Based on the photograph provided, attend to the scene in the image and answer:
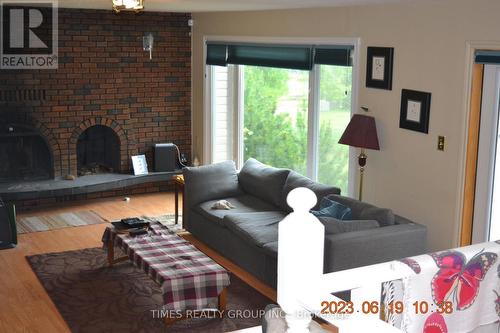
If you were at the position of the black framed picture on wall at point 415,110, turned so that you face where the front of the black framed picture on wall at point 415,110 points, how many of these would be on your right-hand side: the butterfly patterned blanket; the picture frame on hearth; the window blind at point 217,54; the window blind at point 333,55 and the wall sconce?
4

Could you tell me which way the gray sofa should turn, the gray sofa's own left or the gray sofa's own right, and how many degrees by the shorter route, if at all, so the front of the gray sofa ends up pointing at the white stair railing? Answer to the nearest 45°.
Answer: approximately 45° to the gray sofa's own left

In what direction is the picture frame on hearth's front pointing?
toward the camera

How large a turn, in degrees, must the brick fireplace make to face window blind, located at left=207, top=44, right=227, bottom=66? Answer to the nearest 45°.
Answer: approximately 90° to its left

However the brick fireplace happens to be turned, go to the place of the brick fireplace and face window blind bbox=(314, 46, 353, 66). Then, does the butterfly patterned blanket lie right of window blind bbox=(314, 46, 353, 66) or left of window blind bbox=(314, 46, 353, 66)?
right

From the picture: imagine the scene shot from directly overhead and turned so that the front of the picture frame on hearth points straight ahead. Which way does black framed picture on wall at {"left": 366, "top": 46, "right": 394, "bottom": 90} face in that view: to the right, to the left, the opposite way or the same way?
to the right

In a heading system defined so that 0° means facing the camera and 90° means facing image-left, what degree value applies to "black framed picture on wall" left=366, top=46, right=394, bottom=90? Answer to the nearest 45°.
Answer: approximately 45°

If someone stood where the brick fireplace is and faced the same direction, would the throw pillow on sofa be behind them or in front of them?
in front

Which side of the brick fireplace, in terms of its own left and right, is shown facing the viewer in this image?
front

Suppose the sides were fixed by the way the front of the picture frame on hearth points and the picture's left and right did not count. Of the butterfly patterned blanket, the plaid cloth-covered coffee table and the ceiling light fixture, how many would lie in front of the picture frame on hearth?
3

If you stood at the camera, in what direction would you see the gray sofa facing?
facing the viewer and to the left of the viewer

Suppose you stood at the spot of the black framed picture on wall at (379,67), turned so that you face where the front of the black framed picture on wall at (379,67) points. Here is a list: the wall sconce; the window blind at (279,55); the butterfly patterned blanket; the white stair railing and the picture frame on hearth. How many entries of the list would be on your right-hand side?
3

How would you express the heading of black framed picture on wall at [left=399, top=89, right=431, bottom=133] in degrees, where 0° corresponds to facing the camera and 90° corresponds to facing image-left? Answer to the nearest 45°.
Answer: approximately 45°

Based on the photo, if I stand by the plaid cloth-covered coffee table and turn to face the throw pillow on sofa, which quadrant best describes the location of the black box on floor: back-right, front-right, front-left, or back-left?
back-left

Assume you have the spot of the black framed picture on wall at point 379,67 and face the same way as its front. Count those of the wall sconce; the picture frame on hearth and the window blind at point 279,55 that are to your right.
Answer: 3
